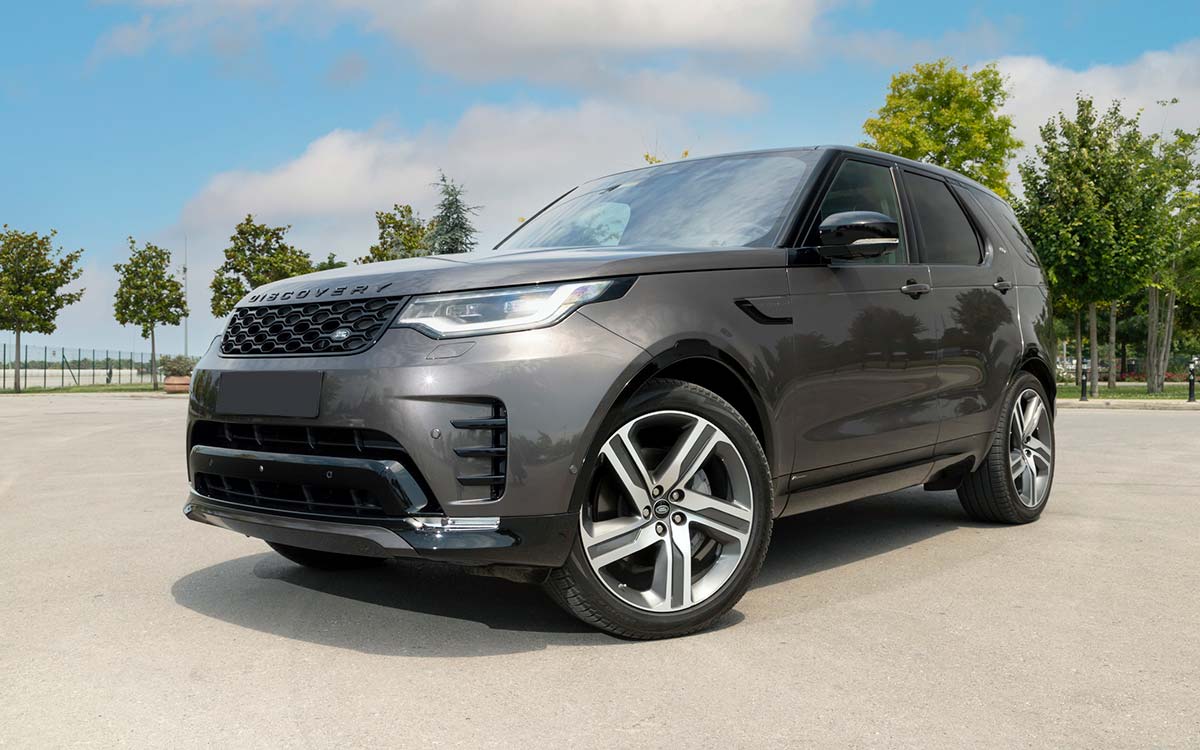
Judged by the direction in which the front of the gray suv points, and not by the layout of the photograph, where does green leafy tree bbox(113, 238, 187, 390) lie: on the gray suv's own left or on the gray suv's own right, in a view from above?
on the gray suv's own right

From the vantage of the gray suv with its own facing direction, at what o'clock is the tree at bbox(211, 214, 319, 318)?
The tree is roughly at 4 o'clock from the gray suv.

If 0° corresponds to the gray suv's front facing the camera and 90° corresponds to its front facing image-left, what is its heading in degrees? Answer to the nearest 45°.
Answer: approximately 45°

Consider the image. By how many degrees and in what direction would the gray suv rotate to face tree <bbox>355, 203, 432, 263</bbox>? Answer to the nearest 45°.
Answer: approximately 135° to its right

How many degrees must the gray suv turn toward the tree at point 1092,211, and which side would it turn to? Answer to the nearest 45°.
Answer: approximately 180°

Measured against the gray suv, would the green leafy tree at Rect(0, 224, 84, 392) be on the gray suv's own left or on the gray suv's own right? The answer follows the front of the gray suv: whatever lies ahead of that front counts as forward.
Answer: on the gray suv's own right

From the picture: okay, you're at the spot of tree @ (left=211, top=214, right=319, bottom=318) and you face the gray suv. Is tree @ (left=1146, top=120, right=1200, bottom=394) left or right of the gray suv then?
left

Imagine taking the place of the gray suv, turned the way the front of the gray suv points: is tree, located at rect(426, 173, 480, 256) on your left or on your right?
on your right

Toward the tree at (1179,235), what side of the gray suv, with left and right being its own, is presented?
back

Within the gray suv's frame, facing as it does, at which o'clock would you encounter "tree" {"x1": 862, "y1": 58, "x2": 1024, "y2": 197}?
The tree is roughly at 5 o'clock from the gray suv.
